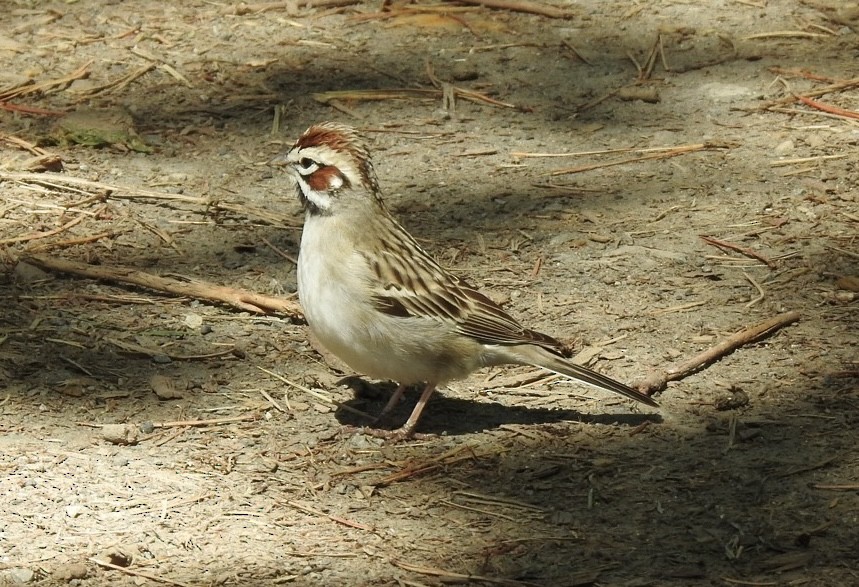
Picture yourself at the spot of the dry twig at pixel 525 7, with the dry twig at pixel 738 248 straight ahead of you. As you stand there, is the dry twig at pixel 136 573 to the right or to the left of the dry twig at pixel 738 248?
right

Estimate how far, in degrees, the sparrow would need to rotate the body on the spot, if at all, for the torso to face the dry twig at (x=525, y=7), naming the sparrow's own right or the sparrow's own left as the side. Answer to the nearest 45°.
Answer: approximately 90° to the sparrow's own right

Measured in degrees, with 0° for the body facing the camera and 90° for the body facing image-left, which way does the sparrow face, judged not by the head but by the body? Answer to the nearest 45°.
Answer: approximately 90°

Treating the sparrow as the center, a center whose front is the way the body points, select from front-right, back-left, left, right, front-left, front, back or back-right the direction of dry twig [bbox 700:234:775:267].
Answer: back-right

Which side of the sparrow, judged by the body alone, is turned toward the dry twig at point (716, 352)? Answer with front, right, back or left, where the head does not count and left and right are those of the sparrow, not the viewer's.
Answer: back

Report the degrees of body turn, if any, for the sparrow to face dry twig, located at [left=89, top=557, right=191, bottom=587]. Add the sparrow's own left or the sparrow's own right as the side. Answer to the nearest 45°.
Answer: approximately 45° to the sparrow's own left
